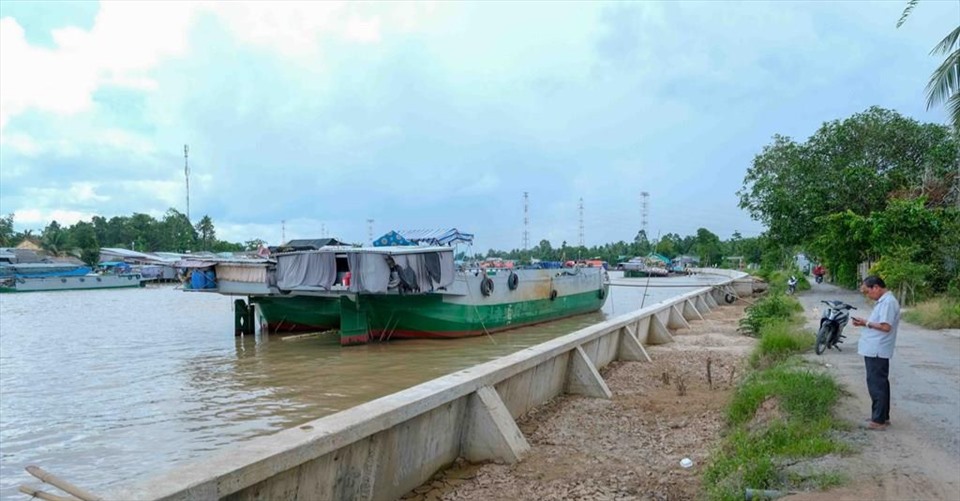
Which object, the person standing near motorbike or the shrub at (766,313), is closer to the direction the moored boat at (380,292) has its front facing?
the shrub

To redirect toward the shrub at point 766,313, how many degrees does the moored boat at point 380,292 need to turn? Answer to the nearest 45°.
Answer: approximately 45° to its right

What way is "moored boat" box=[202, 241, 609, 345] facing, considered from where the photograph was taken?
facing away from the viewer and to the right of the viewer

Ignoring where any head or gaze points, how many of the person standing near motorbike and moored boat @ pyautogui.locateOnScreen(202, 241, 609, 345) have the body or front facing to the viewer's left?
1

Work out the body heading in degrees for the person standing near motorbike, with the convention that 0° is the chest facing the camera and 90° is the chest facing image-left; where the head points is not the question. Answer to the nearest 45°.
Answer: approximately 90°

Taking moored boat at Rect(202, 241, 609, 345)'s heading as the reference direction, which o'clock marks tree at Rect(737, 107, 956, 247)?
The tree is roughly at 1 o'clock from the moored boat.

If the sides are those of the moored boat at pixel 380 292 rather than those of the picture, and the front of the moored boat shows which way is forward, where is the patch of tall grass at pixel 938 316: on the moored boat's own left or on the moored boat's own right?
on the moored boat's own right

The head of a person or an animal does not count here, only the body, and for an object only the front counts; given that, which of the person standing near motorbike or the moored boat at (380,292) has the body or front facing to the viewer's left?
the person standing near motorbike
